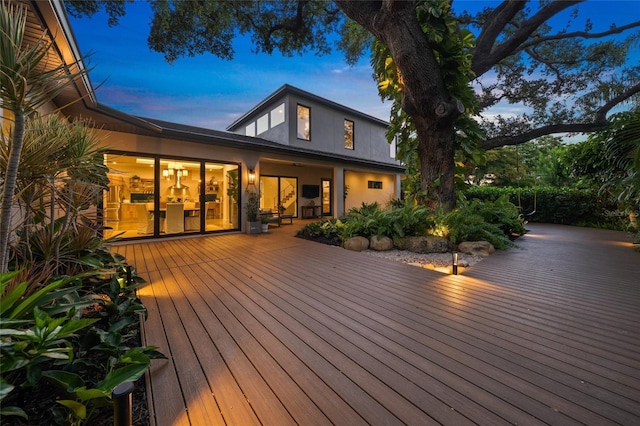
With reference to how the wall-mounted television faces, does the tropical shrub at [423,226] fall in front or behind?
in front

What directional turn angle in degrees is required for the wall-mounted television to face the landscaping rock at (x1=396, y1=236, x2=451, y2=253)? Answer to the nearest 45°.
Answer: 0° — it already faces it

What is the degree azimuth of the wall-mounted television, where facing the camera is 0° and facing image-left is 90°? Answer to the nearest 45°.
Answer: approximately 0°

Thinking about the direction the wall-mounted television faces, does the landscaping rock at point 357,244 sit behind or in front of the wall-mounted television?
in front

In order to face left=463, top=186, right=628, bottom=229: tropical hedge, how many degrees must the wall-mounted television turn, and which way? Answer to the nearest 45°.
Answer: approximately 90° to its left

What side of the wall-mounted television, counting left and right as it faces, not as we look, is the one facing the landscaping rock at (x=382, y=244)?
front

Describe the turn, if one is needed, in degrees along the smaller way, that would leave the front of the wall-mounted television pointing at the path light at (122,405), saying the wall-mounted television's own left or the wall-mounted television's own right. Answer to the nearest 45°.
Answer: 0° — it already faces it
